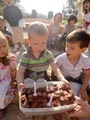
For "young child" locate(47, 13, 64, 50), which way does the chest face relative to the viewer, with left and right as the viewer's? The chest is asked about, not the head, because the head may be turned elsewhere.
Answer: facing the viewer

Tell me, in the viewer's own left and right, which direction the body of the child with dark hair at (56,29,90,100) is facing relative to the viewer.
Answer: facing the viewer and to the left of the viewer

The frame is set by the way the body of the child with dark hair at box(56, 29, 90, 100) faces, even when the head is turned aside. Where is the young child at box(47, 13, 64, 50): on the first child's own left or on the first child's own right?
on the first child's own right

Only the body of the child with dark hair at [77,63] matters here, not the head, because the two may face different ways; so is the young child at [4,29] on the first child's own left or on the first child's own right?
on the first child's own right

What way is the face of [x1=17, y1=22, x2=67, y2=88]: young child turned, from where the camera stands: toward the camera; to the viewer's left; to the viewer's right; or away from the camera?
toward the camera

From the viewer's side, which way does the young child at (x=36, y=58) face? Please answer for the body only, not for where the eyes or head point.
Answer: toward the camera

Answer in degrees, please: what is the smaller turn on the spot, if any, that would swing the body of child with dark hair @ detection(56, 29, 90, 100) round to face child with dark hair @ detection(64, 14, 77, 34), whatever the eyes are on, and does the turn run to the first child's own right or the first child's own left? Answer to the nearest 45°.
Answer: approximately 135° to the first child's own right

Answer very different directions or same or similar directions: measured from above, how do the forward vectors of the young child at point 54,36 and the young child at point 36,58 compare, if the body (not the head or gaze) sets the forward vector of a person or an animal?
same or similar directions

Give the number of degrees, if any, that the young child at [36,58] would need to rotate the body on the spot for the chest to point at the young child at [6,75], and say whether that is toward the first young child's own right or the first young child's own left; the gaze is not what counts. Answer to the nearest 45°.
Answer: approximately 90° to the first young child's own right

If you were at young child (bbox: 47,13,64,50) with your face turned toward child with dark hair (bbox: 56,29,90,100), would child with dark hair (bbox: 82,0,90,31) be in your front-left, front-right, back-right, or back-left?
front-left
